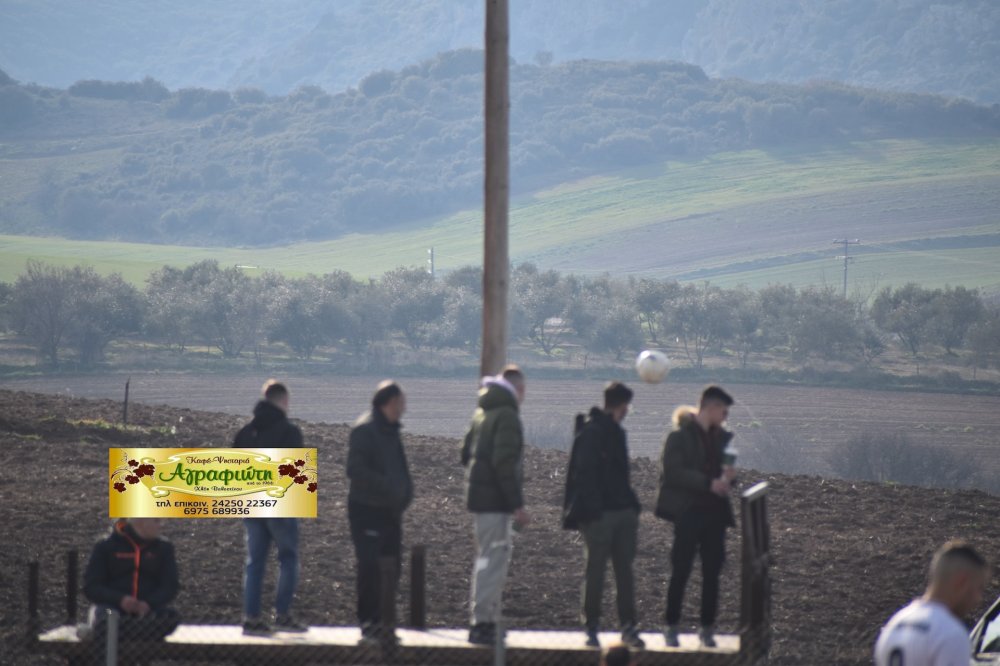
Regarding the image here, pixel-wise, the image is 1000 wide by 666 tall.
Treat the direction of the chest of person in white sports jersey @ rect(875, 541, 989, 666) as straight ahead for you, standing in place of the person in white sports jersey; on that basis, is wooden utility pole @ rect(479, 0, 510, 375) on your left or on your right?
on your left

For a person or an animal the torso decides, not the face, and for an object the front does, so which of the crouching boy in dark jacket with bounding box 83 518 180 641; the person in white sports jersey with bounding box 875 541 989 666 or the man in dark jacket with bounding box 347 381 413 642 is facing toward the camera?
the crouching boy in dark jacket

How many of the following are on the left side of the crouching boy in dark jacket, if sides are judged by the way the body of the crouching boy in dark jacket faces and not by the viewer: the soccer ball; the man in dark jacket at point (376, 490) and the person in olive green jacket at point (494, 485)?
3

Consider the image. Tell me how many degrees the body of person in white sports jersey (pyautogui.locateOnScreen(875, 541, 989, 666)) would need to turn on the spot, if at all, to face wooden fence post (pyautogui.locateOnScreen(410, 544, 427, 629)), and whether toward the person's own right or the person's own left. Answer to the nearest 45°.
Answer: approximately 90° to the person's own left

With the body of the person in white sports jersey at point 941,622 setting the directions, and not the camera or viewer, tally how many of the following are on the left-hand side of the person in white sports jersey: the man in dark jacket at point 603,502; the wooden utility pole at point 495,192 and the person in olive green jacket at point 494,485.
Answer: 3

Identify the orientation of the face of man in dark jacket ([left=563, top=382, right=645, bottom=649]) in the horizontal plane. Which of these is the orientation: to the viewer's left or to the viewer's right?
to the viewer's right

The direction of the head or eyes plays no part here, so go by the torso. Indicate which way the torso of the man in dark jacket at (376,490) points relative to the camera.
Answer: to the viewer's right
